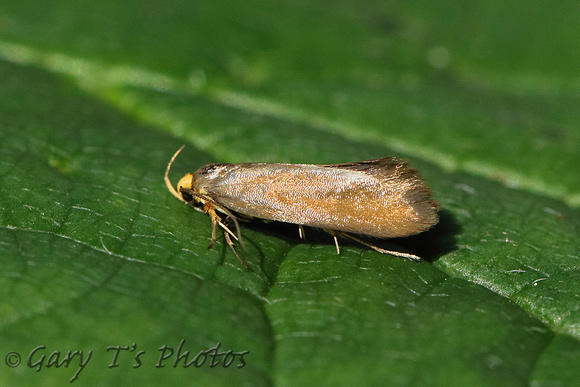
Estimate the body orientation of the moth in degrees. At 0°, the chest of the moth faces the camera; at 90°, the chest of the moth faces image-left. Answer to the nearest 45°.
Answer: approximately 90°
